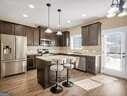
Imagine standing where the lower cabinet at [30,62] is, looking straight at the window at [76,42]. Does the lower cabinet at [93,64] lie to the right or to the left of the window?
right

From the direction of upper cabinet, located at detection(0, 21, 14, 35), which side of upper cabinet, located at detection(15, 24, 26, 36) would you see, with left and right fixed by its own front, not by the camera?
right

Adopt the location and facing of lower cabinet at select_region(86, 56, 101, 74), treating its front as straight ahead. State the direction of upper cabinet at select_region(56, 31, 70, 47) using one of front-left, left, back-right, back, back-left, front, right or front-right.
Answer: right

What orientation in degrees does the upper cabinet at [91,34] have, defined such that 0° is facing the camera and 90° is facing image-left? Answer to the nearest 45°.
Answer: approximately 45°

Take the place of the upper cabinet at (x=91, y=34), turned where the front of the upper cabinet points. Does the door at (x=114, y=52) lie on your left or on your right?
on your left

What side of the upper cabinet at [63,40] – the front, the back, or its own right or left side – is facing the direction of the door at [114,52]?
left

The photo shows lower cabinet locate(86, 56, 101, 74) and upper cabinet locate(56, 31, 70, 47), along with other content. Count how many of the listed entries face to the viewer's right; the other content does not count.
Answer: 0

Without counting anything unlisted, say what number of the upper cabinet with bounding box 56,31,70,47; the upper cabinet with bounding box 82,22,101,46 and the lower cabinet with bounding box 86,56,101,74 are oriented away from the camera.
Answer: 0

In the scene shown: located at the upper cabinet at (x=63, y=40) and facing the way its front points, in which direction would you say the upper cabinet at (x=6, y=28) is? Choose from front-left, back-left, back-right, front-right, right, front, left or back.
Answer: front

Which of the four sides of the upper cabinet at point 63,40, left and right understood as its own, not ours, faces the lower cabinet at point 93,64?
left

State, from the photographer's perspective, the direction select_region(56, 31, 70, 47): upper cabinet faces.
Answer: facing the viewer and to the left of the viewer

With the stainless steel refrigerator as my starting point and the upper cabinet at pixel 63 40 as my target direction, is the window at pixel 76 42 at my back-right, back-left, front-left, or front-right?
front-right

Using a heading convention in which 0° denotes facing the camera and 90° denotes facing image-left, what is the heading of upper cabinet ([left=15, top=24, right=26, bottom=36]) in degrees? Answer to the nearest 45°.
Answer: approximately 315°

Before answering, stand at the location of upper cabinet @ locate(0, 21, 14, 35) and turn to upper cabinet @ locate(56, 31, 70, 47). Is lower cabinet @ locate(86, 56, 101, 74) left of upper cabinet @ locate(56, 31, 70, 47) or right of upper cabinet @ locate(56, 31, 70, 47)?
right

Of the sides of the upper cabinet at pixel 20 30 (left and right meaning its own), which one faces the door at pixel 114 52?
front
